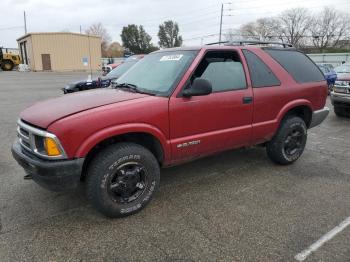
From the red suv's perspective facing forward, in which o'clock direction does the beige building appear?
The beige building is roughly at 4 o'clock from the red suv.

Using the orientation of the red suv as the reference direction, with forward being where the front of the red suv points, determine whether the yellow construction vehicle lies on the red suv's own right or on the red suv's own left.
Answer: on the red suv's own right

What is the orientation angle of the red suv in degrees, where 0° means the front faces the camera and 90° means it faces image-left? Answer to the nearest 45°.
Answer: approximately 45°
